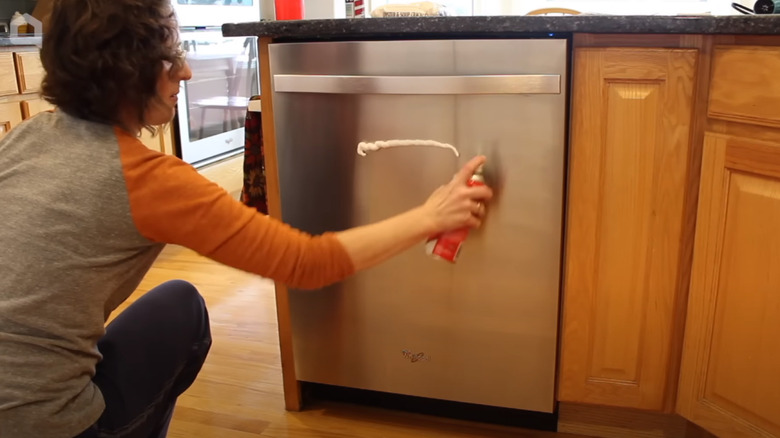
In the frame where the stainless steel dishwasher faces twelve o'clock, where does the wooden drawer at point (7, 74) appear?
The wooden drawer is roughly at 4 o'clock from the stainless steel dishwasher.

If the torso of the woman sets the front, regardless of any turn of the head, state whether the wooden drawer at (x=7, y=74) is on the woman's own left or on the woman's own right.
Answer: on the woman's own left

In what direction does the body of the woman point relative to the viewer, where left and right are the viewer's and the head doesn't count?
facing away from the viewer and to the right of the viewer

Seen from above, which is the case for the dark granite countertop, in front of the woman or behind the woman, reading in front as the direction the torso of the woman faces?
in front

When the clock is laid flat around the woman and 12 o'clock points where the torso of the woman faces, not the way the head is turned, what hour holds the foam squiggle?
The foam squiggle is roughly at 12 o'clock from the woman.

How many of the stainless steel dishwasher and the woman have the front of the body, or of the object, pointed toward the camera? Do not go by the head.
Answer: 1
